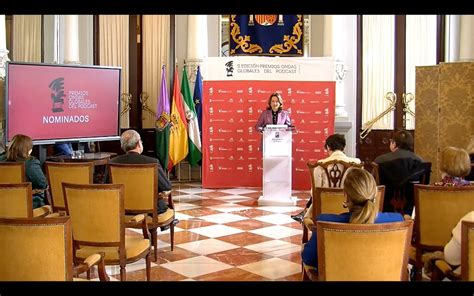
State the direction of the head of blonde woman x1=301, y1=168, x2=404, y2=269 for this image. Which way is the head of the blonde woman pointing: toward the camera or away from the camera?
away from the camera

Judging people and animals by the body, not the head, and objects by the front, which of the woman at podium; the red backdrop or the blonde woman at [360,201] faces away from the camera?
the blonde woman

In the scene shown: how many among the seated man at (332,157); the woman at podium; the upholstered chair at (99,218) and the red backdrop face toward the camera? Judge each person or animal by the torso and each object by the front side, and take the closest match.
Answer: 2

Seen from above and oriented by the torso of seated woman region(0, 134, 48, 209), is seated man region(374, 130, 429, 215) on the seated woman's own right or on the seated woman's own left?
on the seated woman's own right

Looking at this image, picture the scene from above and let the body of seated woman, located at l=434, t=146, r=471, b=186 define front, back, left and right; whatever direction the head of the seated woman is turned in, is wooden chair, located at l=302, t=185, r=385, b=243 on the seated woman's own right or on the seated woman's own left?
on the seated woman's own left

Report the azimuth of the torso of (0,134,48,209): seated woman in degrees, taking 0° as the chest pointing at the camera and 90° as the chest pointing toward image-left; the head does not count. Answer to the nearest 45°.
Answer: approximately 225°

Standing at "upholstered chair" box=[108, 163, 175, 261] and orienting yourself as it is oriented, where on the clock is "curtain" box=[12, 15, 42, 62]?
The curtain is roughly at 10 o'clock from the upholstered chair.

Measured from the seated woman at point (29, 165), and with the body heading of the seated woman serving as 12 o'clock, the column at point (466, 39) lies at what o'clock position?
The column is roughly at 1 o'clock from the seated woman.

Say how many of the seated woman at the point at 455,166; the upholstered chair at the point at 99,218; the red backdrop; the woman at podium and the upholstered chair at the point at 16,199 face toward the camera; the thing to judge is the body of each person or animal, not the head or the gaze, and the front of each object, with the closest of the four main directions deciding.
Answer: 2
